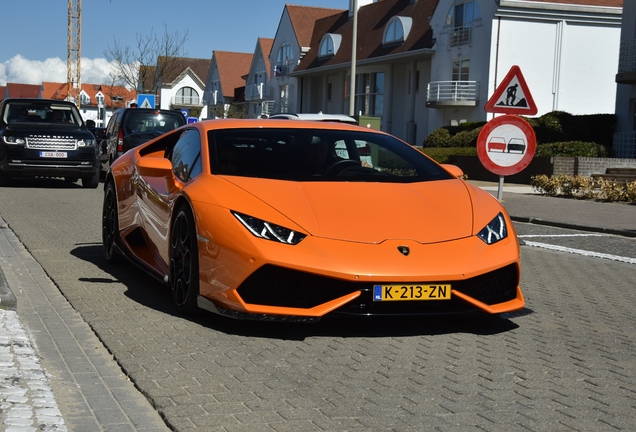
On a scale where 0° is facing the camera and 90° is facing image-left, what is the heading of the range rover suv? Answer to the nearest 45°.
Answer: approximately 0°

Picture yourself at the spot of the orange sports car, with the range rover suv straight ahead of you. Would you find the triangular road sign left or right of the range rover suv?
right

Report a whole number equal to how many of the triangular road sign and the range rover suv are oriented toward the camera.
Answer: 2

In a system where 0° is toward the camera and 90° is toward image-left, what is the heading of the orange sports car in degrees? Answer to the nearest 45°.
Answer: approximately 315°

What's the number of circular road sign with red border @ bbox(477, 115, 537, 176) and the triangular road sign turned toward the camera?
2

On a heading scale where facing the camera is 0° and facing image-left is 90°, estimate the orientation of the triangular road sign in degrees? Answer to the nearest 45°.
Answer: approximately 0°
